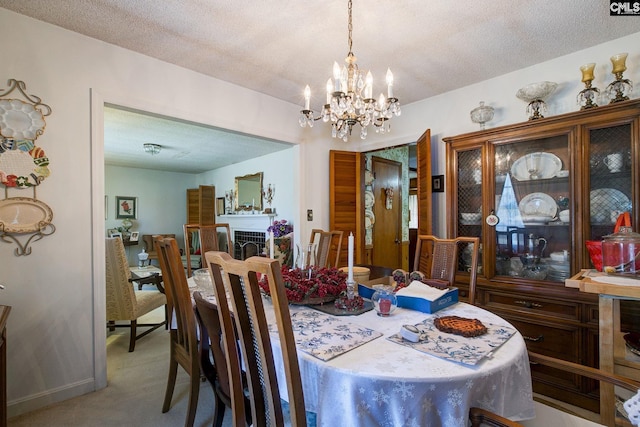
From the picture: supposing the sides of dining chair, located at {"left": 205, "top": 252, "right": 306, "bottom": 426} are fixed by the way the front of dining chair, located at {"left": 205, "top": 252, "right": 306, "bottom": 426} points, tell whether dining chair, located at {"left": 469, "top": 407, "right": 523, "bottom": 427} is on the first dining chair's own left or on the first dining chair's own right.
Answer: on the first dining chair's own right

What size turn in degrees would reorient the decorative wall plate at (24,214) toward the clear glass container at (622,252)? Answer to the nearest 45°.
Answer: approximately 45° to its left

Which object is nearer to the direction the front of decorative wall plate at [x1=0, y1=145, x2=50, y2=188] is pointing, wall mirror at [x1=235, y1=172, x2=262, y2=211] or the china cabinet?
the china cabinet

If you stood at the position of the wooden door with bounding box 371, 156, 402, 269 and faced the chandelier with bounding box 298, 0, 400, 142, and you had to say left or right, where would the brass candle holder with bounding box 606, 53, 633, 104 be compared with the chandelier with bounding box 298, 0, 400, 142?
left

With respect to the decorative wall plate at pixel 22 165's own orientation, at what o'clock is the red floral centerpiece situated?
The red floral centerpiece is roughly at 11 o'clock from the decorative wall plate.

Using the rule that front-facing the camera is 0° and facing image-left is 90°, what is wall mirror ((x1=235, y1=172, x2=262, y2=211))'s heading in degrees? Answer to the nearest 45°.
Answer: approximately 45°

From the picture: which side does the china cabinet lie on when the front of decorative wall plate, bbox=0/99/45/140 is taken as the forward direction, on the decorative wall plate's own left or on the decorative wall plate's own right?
on the decorative wall plate's own left

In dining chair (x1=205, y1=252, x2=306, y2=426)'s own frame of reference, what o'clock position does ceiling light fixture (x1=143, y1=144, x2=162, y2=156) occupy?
The ceiling light fixture is roughly at 10 o'clock from the dining chair.

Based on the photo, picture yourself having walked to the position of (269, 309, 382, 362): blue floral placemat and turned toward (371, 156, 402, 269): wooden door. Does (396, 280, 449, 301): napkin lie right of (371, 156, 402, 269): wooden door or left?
right

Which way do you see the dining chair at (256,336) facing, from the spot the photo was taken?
facing away from the viewer and to the right of the viewer

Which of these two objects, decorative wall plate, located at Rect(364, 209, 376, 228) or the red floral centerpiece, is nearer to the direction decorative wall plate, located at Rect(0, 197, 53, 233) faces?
the red floral centerpiece
